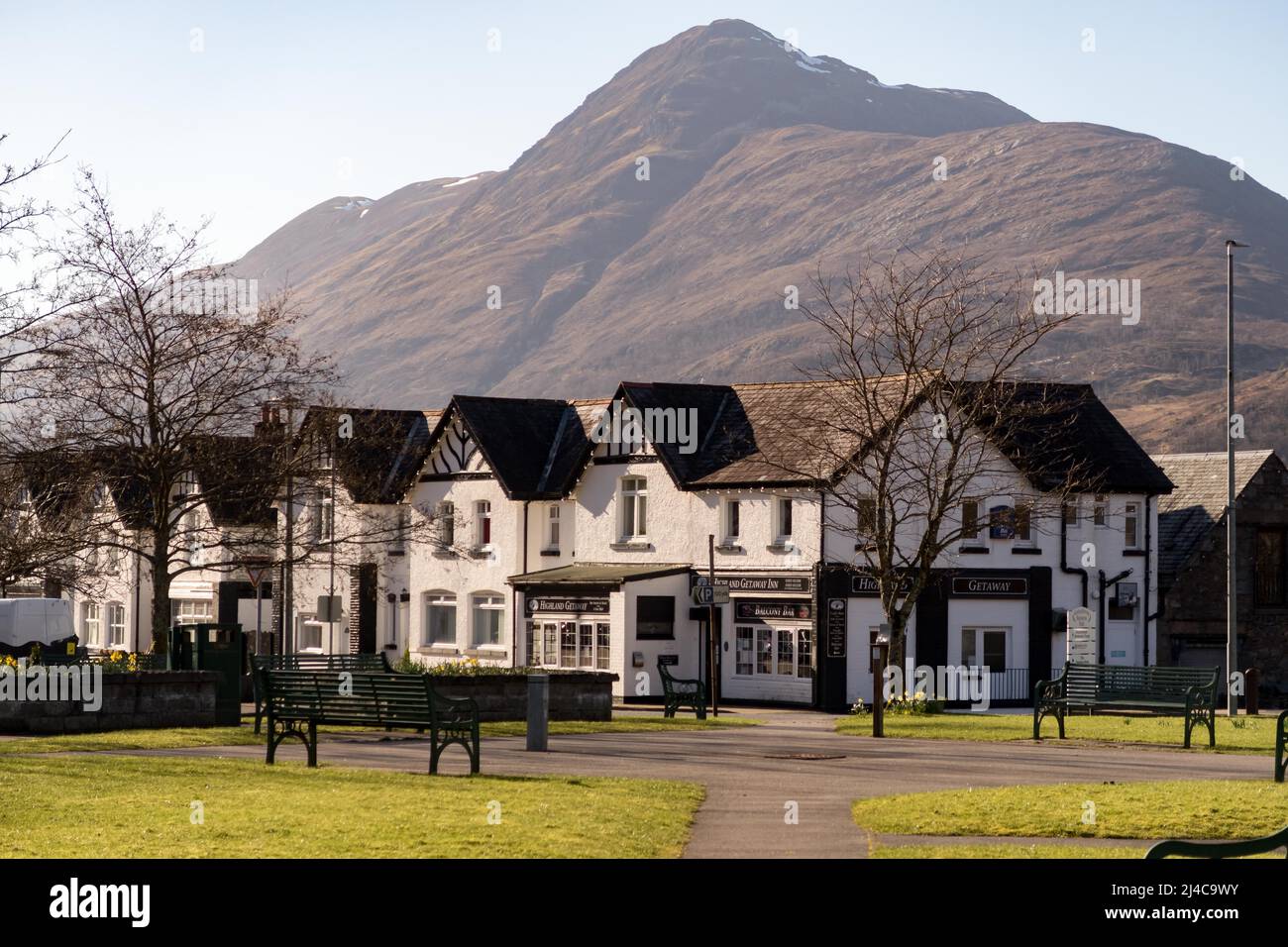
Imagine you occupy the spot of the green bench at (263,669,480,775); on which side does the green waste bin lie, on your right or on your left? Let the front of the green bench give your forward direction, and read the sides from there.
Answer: on your left

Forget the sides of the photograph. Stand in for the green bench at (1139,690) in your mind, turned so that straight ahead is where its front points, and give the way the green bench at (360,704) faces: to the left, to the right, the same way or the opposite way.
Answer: the opposite way

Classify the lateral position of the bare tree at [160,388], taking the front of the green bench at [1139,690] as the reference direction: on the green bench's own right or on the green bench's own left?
on the green bench's own right

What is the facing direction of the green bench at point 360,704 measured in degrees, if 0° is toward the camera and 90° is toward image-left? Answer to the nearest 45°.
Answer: approximately 225°

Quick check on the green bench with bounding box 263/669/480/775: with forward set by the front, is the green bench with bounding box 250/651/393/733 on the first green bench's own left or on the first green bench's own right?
on the first green bench's own left

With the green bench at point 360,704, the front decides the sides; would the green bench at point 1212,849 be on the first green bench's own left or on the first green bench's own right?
on the first green bench's own right

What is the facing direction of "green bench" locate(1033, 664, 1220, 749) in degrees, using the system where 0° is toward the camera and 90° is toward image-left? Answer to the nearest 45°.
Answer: approximately 45°
